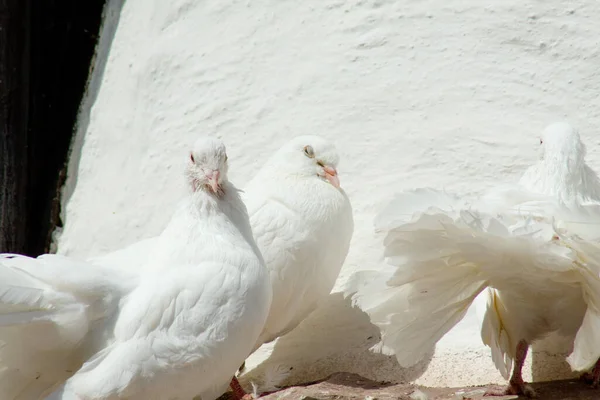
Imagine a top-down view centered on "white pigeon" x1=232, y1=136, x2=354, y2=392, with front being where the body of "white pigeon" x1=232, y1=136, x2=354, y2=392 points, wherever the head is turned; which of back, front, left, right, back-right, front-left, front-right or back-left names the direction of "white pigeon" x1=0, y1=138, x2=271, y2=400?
right

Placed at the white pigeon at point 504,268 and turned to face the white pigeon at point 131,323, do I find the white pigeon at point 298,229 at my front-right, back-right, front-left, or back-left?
front-right

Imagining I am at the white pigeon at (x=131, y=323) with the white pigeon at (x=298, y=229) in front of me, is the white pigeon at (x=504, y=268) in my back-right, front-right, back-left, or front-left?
front-right

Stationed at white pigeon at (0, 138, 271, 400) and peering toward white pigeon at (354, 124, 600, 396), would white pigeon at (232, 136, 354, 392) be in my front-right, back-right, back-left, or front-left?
front-left

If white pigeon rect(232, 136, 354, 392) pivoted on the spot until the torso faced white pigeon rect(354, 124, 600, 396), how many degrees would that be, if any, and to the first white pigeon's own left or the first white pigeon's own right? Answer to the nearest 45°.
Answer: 0° — it already faces it

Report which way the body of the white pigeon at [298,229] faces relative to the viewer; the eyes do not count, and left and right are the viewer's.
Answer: facing the viewer and to the right of the viewer
